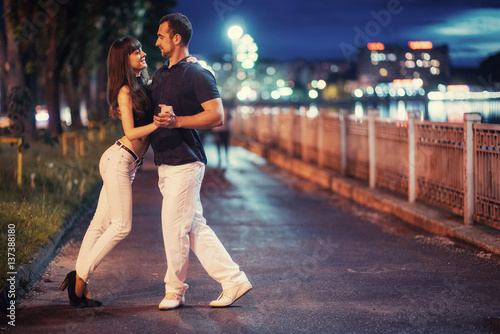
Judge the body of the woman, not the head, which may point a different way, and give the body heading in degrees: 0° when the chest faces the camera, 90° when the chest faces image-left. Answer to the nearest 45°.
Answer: approximately 270°

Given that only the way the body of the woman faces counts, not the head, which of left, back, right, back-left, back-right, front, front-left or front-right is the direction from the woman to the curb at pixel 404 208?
front-left

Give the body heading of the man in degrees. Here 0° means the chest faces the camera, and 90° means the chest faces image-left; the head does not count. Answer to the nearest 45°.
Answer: approximately 45°

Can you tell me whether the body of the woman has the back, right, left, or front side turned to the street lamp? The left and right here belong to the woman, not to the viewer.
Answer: left

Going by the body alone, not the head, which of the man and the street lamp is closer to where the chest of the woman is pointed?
the man

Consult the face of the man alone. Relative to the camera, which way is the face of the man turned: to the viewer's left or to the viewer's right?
to the viewer's left

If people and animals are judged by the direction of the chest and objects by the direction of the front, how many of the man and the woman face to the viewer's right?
1

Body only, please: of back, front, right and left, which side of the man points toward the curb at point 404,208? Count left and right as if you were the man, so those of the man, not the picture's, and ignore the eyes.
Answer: back

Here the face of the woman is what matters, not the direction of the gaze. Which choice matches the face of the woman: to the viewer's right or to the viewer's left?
to the viewer's right

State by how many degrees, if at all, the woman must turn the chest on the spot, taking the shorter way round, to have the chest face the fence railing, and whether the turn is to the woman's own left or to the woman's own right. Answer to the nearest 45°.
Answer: approximately 45° to the woman's own left
